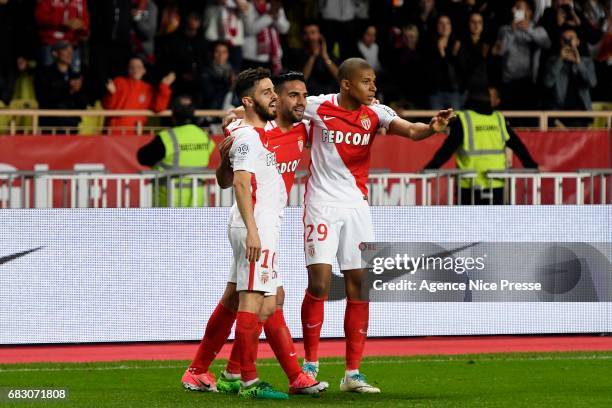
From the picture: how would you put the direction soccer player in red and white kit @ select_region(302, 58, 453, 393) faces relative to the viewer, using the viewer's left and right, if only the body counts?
facing the viewer and to the right of the viewer

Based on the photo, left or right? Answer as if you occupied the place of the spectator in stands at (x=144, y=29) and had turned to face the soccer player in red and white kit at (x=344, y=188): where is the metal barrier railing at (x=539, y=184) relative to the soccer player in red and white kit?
left

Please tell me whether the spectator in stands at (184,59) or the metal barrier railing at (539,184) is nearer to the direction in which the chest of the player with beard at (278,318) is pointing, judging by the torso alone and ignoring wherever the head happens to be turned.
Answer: the metal barrier railing

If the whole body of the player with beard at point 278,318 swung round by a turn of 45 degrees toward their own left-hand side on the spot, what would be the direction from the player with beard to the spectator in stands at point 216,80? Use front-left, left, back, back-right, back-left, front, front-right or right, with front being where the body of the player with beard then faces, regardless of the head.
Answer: left

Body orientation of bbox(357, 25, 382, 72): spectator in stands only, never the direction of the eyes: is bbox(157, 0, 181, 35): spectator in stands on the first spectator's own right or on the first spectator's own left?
on the first spectator's own right

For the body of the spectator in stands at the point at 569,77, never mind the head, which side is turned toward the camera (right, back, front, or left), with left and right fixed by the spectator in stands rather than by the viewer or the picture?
front

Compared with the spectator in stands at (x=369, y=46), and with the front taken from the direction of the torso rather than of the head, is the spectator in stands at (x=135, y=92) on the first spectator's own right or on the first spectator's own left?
on the first spectator's own right

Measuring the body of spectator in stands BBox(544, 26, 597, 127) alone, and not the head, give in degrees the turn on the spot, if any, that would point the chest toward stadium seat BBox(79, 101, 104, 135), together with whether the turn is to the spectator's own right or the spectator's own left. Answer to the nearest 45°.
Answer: approximately 45° to the spectator's own right

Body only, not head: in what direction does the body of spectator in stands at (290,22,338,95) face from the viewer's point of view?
toward the camera

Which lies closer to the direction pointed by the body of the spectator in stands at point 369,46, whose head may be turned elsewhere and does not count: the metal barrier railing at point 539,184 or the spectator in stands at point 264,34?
the metal barrier railing

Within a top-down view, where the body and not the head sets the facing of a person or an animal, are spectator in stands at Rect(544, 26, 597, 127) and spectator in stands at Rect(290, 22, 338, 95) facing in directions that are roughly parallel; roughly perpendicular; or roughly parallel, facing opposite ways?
roughly parallel

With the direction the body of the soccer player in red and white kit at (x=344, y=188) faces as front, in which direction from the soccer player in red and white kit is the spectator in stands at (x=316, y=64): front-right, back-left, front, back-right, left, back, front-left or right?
back-left

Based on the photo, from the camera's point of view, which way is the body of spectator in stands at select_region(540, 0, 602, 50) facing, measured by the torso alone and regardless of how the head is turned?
toward the camera

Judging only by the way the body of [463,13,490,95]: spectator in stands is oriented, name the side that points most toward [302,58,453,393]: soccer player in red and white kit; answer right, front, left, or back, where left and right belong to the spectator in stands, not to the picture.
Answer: front

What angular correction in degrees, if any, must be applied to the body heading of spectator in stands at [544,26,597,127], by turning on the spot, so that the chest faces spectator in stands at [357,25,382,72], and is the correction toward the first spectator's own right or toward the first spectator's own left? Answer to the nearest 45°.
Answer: approximately 90° to the first spectator's own right
